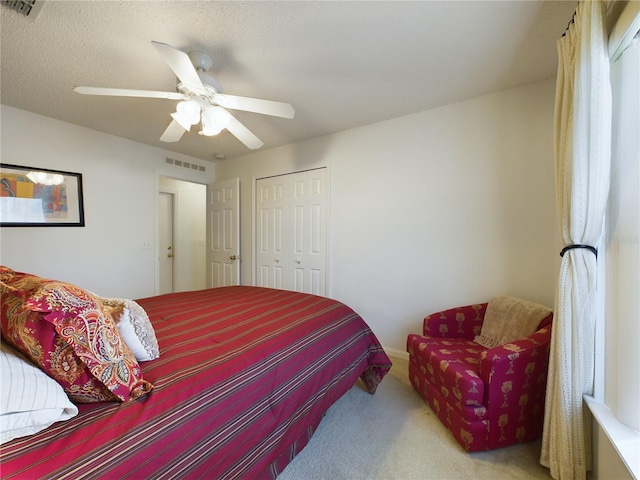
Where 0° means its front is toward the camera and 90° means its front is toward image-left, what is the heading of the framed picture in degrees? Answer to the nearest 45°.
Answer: approximately 315°

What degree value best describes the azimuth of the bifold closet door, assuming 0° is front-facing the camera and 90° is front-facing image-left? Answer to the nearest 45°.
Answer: approximately 45°

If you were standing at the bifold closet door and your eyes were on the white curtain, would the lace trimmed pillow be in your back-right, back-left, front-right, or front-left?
front-right

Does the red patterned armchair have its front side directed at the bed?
yes

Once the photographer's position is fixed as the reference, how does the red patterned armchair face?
facing the viewer and to the left of the viewer

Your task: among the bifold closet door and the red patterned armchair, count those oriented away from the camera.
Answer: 0

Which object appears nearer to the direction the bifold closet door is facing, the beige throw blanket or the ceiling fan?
the ceiling fan

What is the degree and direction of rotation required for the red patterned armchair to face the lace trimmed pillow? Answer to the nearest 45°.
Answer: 0° — it already faces it

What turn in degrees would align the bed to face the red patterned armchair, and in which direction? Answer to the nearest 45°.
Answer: approximately 45° to its right

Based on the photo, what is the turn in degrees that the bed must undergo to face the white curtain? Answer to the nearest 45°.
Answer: approximately 45° to its right

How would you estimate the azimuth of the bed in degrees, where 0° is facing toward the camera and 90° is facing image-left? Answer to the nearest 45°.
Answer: approximately 225°

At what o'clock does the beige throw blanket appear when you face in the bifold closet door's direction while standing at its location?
The beige throw blanket is roughly at 9 o'clock from the bifold closet door.

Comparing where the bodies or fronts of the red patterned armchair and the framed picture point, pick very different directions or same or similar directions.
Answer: very different directions

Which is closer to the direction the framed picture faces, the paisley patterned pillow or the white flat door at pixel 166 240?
the paisley patterned pillow
